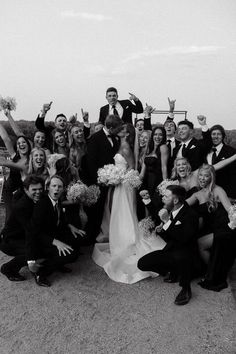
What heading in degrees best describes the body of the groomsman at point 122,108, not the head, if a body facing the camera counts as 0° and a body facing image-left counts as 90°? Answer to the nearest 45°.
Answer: approximately 0°

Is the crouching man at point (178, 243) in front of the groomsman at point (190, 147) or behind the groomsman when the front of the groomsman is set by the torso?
in front

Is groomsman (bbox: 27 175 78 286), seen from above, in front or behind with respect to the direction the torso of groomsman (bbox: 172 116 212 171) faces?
in front

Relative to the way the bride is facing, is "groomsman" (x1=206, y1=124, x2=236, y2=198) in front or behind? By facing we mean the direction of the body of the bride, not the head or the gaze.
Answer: behind

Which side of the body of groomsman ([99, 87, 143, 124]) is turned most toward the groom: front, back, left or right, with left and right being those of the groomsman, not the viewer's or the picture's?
front

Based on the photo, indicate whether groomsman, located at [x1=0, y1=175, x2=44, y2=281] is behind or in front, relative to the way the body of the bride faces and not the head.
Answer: in front

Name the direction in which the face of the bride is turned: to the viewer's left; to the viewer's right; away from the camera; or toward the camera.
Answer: to the viewer's left
